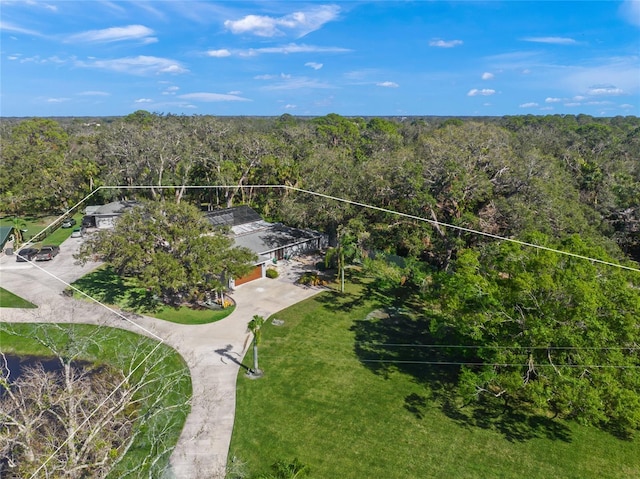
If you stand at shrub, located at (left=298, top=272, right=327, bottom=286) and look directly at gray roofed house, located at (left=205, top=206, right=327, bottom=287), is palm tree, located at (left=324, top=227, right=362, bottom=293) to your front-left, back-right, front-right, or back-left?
back-right

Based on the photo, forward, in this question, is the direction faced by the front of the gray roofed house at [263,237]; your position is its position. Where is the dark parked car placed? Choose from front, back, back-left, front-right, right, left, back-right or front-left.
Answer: back-right

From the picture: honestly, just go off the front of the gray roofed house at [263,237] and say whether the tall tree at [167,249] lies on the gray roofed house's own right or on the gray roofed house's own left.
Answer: on the gray roofed house's own right
